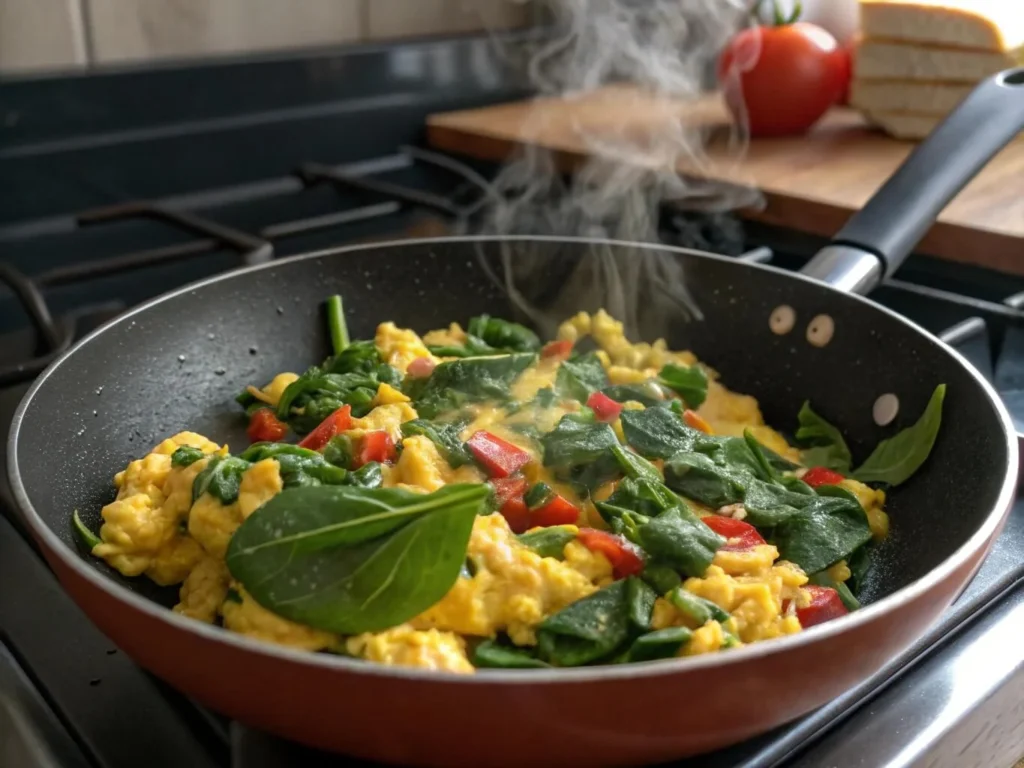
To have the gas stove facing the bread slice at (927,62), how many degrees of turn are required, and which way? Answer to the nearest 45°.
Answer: approximately 90° to its left

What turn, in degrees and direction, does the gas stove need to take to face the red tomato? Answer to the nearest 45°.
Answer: approximately 90° to its left

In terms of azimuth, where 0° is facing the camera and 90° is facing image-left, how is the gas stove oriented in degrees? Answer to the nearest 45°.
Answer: approximately 315°

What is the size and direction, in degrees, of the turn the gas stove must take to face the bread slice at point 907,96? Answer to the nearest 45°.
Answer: approximately 90° to its left
